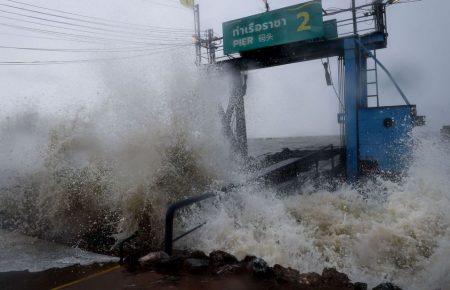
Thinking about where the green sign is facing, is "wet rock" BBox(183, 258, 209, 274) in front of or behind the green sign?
in front

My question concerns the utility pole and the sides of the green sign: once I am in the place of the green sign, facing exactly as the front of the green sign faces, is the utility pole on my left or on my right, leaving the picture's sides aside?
on my right

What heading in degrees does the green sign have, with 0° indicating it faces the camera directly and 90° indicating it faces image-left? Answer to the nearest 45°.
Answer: approximately 45°

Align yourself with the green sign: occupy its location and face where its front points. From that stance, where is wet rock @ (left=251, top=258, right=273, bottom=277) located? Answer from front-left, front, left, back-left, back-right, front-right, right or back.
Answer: front-left

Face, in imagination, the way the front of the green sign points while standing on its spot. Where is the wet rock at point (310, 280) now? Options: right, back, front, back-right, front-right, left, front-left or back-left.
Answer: front-left

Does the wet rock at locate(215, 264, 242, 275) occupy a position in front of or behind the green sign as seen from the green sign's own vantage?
in front

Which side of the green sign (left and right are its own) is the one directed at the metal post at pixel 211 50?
right

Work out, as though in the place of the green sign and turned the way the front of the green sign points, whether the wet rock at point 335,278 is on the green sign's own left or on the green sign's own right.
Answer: on the green sign's own left

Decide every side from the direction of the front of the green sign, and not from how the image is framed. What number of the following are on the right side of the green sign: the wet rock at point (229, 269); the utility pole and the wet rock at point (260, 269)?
1

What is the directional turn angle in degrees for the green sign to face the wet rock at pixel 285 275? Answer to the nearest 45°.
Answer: approximately 45° to its left

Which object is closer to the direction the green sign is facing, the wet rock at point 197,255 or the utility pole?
the wet rock
